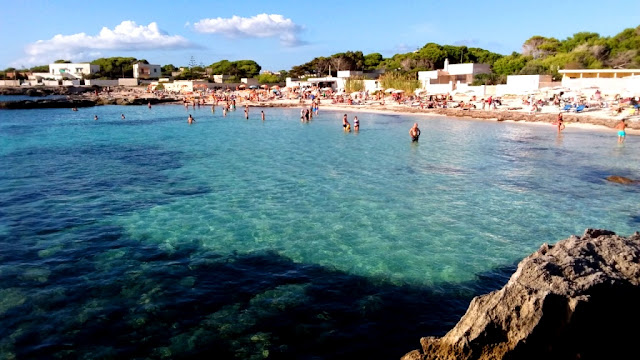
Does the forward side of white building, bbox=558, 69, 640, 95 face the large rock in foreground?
yes

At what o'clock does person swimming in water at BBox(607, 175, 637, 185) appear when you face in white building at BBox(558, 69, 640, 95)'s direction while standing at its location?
The person swimming in water is roughly at 12 o'clock from the white building.

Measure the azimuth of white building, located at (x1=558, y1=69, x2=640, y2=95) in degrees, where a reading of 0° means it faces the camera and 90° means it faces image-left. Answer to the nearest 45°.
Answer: approximately 0°
